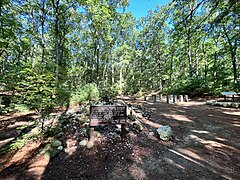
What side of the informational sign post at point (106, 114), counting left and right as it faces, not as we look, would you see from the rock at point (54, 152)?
right

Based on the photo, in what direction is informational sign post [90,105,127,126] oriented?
toward the camera

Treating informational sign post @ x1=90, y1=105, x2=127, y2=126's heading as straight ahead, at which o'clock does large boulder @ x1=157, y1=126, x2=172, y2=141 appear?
The large boulder is roughly at 9 o'clock from the informational sign post.

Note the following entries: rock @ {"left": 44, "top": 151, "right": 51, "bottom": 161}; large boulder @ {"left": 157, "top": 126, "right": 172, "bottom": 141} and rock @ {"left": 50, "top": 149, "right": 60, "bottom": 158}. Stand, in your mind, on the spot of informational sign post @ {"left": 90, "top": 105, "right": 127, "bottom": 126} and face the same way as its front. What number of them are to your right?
2

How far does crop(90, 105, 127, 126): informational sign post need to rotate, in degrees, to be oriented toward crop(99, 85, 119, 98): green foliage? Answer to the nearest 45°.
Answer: approximately 180°

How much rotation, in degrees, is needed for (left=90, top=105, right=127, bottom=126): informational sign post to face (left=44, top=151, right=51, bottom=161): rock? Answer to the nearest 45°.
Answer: approximately 90° to its right

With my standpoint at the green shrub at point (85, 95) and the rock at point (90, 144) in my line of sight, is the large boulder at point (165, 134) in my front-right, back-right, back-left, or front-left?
front-left

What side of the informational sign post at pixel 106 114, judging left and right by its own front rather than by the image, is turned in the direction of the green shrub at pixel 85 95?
back
